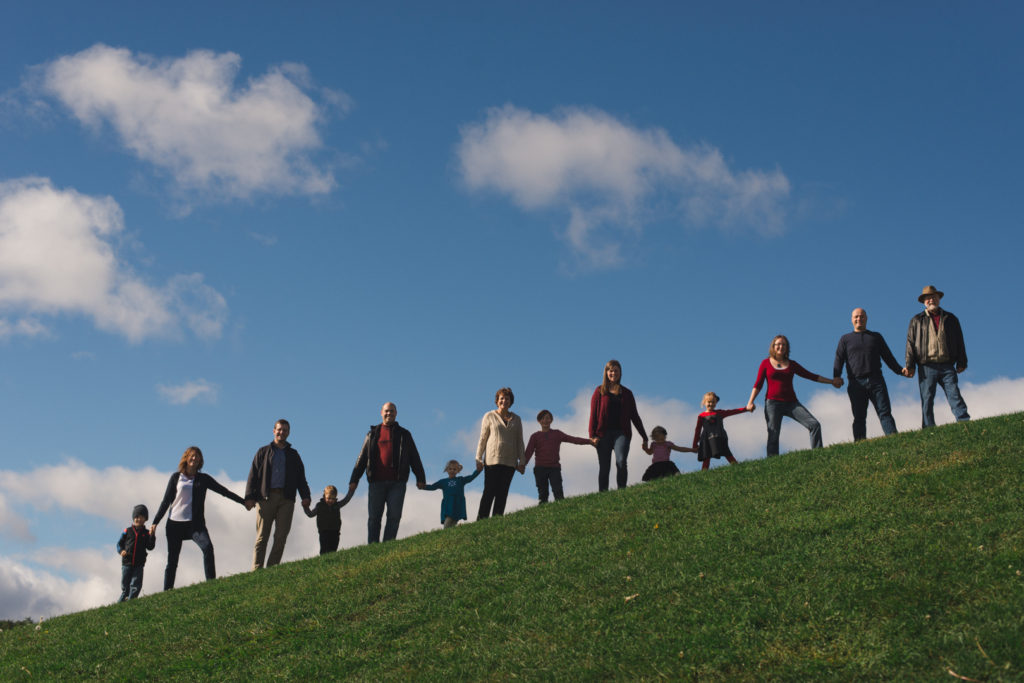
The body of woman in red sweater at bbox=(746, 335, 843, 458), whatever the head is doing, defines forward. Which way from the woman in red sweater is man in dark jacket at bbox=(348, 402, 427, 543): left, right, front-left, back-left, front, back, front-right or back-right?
right

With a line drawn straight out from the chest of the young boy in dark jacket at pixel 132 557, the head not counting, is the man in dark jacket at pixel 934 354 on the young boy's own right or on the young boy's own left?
on the young boy's own left

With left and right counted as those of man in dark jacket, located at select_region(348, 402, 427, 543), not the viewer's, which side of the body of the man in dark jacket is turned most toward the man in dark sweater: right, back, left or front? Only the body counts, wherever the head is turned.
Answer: left

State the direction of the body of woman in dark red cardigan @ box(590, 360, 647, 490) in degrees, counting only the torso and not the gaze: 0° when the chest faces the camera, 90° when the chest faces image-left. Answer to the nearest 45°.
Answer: approximately 0°

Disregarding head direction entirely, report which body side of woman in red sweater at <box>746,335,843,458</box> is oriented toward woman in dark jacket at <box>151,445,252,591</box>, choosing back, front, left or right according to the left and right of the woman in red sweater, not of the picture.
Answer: right

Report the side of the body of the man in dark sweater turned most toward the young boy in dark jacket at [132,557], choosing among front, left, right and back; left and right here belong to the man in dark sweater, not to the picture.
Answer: right

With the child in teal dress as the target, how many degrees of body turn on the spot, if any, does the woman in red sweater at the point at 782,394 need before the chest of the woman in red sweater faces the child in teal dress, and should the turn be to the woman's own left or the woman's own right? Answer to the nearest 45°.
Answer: approximately 90° to the woman's own right
